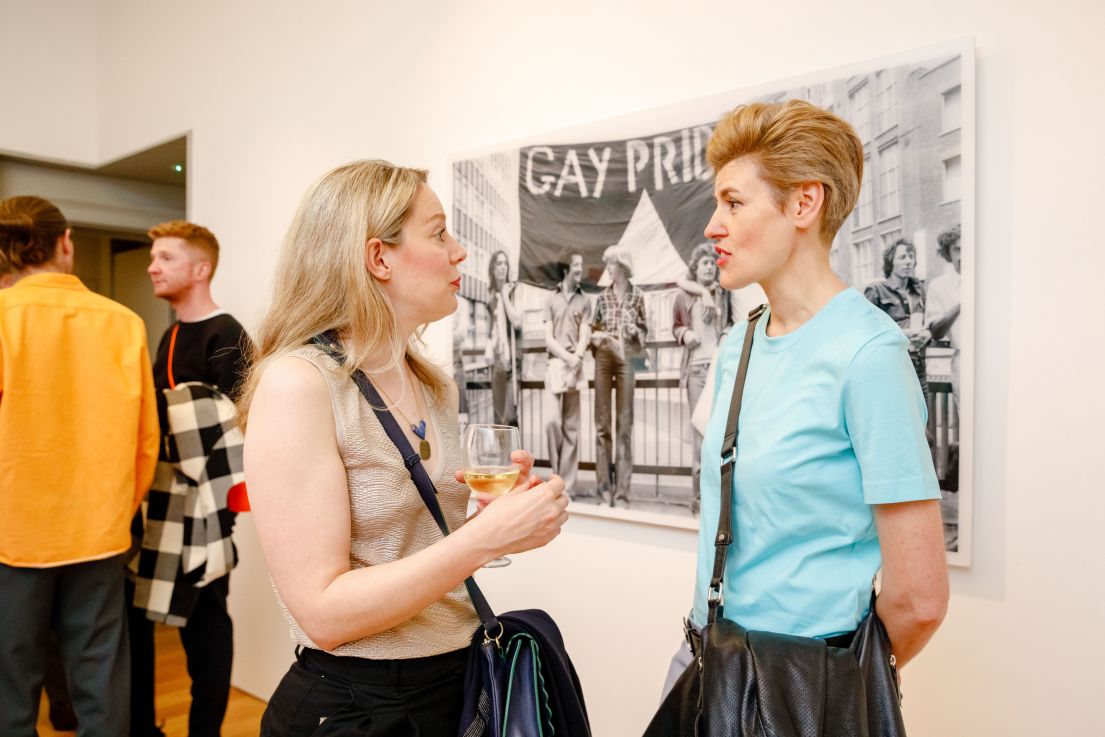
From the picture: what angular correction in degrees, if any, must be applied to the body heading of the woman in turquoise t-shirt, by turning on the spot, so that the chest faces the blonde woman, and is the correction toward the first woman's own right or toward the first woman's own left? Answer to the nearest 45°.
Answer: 0° — they already face them

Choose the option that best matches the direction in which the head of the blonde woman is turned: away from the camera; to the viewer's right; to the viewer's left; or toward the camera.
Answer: to the viewer's right

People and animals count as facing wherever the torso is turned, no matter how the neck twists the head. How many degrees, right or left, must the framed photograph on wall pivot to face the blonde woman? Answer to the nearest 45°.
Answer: approximately 45° to its left

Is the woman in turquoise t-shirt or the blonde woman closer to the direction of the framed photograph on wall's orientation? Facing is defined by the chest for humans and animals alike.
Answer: the blonde woman

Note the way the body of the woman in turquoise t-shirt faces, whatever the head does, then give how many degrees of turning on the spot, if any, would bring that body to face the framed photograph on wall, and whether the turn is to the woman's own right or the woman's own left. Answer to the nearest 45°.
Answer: approximately 90° to the woman's own right

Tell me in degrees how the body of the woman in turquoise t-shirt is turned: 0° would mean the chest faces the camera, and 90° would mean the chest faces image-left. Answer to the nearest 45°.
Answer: approximately 45°

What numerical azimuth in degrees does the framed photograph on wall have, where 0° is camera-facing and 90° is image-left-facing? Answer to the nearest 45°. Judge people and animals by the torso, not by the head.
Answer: approximately 45°

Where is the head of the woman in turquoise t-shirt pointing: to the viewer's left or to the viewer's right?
to the viewer's left
